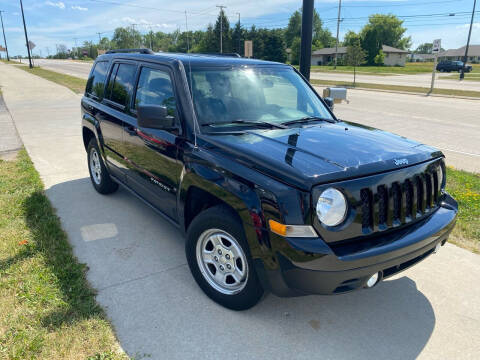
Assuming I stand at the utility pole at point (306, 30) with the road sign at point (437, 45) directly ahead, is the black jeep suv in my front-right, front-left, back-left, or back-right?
back-right

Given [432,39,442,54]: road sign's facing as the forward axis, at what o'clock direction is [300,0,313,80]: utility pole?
The utility pole is roughly at 12 o'clock from the road sign.

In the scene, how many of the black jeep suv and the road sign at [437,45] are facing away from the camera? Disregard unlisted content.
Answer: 0

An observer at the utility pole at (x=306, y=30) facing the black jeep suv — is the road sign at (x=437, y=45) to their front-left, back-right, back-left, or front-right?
back-left

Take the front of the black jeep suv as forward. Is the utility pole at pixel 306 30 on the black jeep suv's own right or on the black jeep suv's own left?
on the black jeep suv's own left

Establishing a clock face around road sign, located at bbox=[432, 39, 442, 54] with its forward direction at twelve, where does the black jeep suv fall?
The black jeep suv is roughly at 12 o'clock from the road sign.

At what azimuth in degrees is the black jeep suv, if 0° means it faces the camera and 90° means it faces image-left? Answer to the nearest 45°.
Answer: approximately 315°
